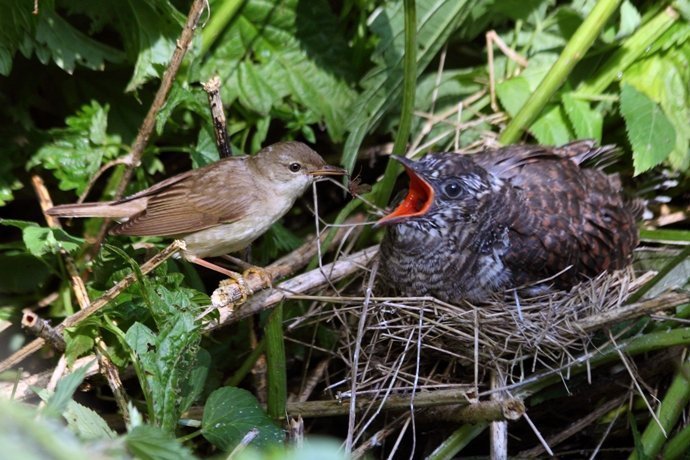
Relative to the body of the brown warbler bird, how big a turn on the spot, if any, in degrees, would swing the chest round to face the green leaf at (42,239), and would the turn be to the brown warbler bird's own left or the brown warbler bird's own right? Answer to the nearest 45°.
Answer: approximately 180°

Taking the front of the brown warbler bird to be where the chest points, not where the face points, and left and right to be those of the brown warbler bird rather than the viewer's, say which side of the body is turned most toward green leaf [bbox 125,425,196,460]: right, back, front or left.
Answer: right

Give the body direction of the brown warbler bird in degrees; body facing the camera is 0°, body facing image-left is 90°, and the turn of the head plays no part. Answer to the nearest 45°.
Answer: approximately 270°

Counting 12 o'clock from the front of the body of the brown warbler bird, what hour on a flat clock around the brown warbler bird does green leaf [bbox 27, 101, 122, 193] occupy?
The green leaf is roughly at 7 o'clock from the brown warbler bird.

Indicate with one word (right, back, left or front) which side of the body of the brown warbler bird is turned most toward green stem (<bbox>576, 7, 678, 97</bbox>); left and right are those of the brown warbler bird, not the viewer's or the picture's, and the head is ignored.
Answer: front

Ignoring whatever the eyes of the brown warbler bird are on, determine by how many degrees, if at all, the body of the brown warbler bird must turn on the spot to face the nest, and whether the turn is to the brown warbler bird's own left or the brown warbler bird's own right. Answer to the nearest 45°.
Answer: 0° — it already faces it

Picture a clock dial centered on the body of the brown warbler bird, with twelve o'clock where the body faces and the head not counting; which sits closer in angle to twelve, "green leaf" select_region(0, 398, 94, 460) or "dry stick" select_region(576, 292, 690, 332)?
the dry stick

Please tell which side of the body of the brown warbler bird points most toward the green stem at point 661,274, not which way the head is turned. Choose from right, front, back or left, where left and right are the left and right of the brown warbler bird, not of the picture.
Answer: front
